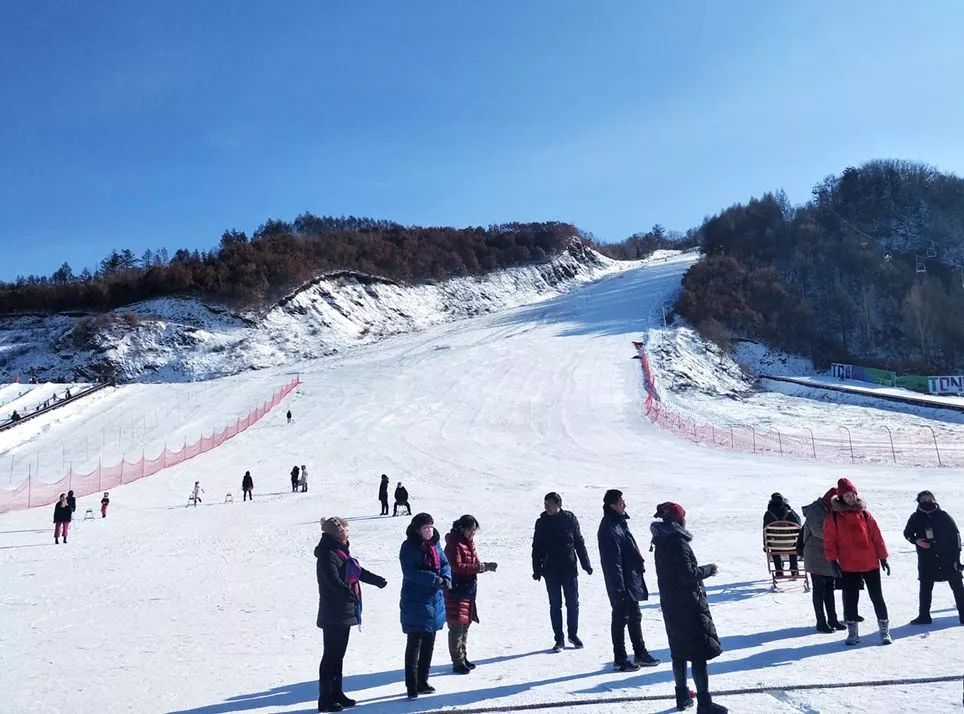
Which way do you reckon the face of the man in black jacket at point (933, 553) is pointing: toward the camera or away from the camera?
toward the camera

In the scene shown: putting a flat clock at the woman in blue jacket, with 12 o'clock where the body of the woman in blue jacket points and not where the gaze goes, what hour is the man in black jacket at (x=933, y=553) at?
The man in black jacket is roughly at 10 o'clock from the woman in blue jacket.

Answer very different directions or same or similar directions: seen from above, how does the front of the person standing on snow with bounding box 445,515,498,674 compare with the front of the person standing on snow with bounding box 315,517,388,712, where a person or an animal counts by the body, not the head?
same or similar directions

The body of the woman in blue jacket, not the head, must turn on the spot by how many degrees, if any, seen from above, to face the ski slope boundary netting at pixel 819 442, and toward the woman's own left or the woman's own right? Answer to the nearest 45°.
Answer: approximately 90° to the woman's own left

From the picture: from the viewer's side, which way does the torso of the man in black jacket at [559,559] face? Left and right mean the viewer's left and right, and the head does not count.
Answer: facing the viewer

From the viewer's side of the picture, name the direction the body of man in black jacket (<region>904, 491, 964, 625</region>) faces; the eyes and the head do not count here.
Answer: toward the camera

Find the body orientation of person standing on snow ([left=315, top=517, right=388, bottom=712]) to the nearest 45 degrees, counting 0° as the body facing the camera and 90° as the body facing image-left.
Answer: approximately 270°

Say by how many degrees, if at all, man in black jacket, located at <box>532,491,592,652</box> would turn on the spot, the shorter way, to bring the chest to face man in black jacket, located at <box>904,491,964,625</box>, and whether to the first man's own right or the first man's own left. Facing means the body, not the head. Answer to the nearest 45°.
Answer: approximately 90° to the first man's own left

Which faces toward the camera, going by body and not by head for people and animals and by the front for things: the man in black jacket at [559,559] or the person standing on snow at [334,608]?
the man in black jacket

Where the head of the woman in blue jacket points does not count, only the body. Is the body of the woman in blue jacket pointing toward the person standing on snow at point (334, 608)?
no

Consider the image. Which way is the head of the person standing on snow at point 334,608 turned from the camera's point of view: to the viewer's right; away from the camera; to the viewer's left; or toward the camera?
to the viewer's right
